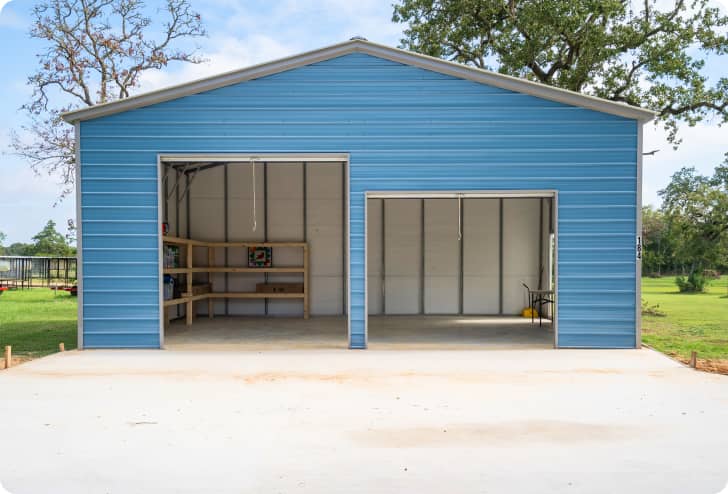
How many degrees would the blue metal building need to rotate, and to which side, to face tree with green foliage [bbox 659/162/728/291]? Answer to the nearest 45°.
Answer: approximately 135° to its left

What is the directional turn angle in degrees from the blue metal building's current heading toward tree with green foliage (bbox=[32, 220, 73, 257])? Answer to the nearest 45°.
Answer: approximately 135° to its right

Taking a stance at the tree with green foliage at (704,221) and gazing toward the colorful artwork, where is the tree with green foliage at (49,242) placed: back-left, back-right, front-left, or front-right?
front-right

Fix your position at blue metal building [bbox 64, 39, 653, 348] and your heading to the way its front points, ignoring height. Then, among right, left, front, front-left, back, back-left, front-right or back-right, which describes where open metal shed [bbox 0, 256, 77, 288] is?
back-right

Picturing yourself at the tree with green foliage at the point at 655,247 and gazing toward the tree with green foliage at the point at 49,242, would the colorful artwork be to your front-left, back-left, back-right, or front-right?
front-left

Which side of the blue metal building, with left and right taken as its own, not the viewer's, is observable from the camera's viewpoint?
front

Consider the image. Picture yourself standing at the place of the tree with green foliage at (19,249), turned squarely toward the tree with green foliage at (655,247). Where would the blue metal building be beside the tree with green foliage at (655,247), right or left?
right

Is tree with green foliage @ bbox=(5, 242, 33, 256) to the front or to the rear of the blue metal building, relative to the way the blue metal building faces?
to the rear
